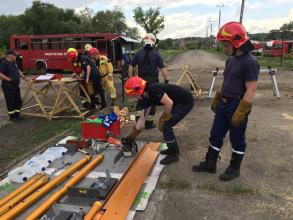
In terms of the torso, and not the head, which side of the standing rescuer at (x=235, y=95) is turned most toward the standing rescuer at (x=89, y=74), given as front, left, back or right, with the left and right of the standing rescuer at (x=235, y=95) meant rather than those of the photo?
right

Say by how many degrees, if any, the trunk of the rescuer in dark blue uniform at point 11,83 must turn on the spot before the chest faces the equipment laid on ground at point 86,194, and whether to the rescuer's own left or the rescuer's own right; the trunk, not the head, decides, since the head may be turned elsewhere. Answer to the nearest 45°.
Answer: approximately 45° to the rescuer's own right

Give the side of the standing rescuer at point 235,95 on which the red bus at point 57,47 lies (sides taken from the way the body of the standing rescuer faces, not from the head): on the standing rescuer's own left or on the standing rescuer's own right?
on the standing rescuer's own right

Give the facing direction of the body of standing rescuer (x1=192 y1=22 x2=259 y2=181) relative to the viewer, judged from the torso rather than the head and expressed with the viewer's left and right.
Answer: facing the viewer and to the left of the viewer

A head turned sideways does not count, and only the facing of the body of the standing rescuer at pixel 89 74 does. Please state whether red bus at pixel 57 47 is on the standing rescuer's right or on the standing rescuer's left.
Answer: on the standing rescuer's right

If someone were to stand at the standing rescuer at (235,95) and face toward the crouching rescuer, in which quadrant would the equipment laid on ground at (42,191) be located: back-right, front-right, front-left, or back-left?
front-left

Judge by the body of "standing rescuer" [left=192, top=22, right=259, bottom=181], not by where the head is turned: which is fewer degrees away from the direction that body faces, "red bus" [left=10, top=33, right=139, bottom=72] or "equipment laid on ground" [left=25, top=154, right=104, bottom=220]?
the equipment laid on ground

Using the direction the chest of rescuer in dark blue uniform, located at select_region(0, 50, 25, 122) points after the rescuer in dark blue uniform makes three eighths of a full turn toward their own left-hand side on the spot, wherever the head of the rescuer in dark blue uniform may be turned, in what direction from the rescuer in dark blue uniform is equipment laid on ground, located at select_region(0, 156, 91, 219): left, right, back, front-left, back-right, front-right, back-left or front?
back

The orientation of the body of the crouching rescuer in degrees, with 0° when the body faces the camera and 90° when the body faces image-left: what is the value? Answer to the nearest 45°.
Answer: approximately 90°

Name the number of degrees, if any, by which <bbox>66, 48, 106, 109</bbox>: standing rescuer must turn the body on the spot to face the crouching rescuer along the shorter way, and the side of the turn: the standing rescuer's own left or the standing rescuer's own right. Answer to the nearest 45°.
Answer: approximately 90° to the standing rescuer's own left

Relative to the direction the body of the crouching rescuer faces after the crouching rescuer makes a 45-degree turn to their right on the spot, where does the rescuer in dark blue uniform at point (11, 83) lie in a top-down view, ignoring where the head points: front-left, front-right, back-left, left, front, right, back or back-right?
front

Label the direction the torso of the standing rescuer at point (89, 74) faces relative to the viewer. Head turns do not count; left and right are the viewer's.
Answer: facing to the left of the viewer

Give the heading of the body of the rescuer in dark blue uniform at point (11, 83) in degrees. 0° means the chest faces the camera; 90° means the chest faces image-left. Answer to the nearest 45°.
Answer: approximately 315°

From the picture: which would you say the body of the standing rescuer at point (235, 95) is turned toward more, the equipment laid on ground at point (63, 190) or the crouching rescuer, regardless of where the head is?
the equipment laid on ground

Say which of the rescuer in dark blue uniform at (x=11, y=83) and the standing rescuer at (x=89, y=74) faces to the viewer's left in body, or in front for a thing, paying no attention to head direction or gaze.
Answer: the standing rescuer

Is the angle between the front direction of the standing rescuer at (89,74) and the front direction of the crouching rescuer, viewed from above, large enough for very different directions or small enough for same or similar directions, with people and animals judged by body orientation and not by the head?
same or similar directions

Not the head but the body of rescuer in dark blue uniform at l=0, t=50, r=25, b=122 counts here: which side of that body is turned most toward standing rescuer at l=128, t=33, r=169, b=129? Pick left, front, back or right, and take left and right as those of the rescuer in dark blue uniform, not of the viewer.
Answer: front

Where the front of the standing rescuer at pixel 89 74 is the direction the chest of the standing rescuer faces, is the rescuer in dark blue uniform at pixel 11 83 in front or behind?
in front
